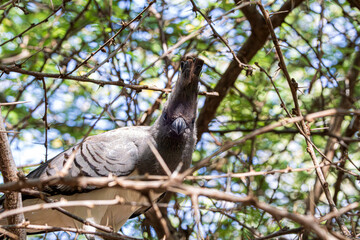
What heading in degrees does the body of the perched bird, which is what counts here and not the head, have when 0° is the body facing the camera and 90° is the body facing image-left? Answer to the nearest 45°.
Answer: approximately 315°
